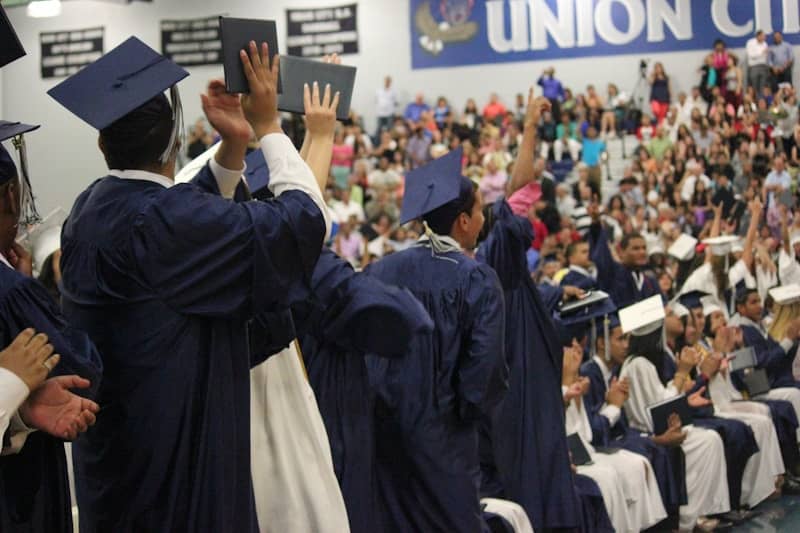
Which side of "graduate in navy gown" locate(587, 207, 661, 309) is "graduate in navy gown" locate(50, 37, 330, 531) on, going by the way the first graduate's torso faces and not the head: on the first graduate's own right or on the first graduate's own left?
on the first graduate's own right

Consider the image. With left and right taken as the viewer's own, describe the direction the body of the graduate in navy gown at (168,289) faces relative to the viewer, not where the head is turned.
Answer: facing away from the viewer and to the right of the viewer

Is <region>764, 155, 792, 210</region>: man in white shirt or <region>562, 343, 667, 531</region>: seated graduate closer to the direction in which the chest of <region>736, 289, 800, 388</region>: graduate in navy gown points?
the seated graduate
